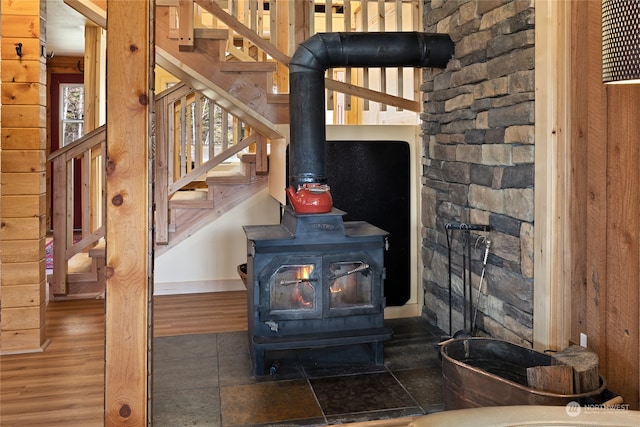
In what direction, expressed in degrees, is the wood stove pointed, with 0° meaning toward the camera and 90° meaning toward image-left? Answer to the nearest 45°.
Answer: approximately 0°

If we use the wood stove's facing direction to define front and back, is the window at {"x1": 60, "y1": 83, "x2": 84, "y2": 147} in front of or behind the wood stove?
behind

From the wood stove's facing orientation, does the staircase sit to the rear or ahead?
to the rear
